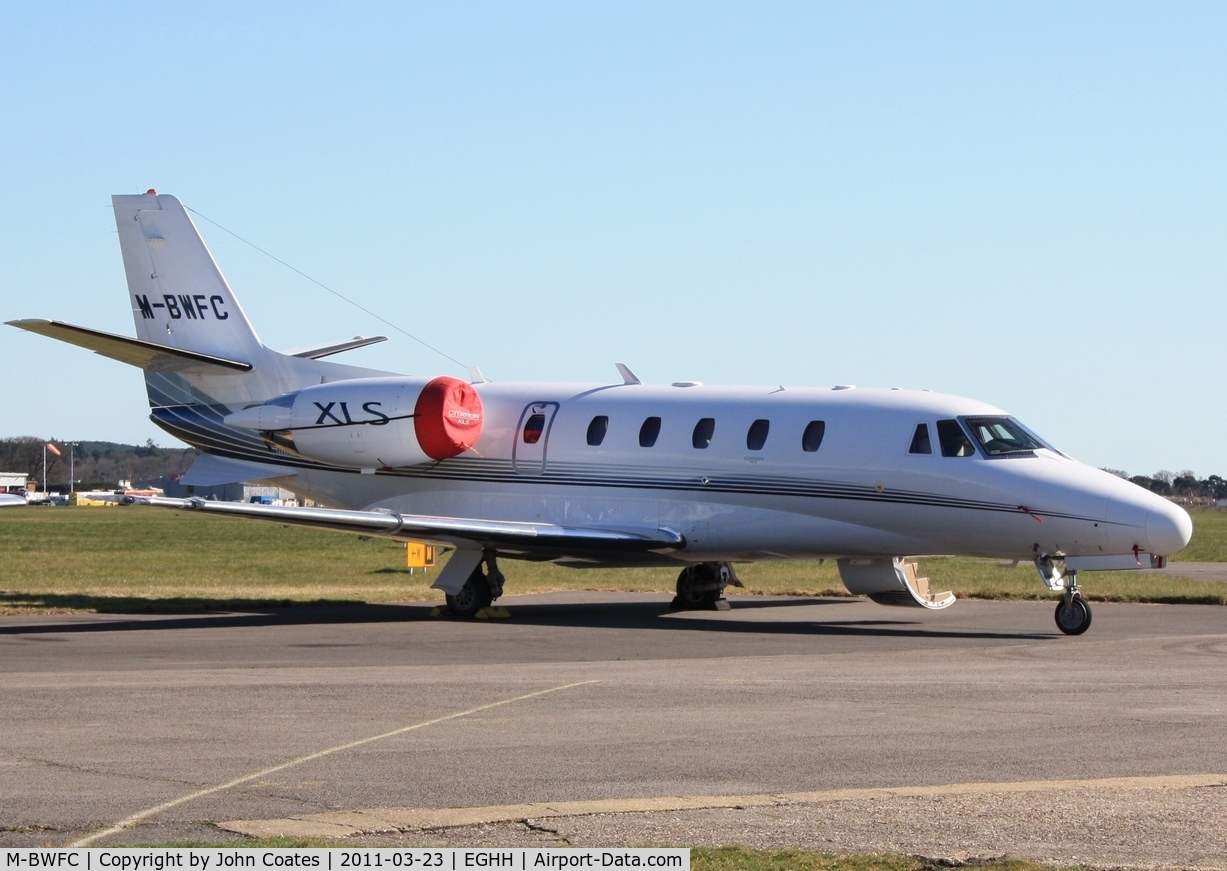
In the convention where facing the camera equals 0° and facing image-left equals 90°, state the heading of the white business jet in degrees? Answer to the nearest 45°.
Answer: approximately 315°
